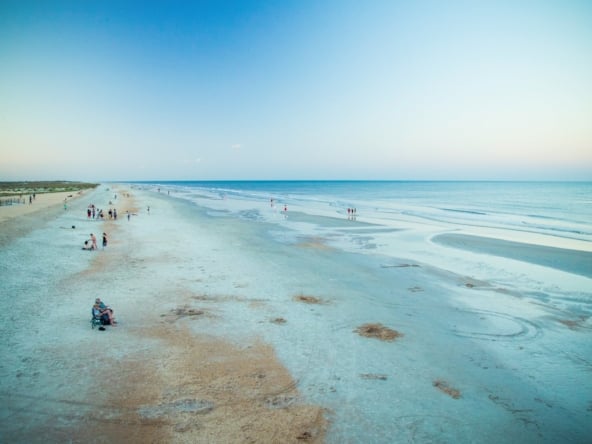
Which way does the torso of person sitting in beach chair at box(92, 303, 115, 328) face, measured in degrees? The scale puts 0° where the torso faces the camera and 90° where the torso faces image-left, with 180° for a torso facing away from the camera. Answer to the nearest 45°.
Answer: approximately 270°

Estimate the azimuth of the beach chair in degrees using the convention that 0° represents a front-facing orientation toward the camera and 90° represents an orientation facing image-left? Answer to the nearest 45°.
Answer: approximately 270°
